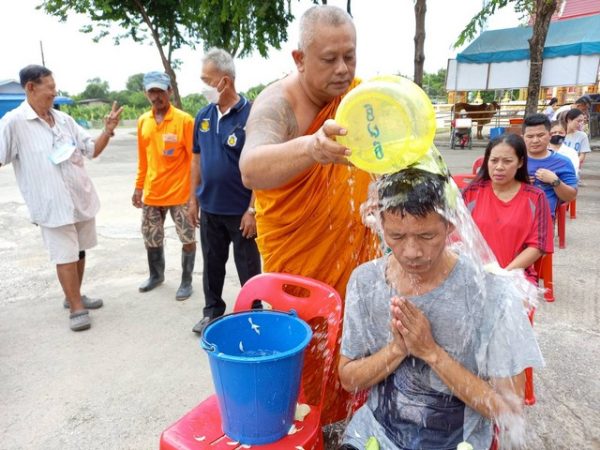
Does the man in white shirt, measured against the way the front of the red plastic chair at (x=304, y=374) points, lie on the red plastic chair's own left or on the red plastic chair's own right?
on the red plastic chair's own right

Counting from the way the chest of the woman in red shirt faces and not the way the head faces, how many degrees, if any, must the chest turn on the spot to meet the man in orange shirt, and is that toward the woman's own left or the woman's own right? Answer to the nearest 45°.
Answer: approximately 90° to the woman's own right

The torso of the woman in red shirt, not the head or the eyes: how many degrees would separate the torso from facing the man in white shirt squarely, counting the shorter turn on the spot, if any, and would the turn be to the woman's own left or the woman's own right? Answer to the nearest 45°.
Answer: approximately 90° to the woman's own right

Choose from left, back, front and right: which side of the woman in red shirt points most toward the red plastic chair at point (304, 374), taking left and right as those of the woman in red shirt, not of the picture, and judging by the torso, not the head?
front

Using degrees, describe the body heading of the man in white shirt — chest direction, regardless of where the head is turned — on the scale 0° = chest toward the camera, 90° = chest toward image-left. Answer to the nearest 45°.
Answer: approximately 315°

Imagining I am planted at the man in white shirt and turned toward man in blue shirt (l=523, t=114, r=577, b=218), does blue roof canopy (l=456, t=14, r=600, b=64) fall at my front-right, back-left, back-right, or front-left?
front-left

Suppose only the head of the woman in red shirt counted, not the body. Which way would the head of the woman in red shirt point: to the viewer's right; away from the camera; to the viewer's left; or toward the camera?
toward the camera

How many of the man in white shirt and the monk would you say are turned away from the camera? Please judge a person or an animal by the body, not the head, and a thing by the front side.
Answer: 0

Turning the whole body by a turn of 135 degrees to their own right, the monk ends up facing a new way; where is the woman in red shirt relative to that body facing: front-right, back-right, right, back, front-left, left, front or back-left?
back-right

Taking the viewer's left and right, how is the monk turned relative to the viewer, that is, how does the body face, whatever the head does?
facing the viewer and to the right of the viewer

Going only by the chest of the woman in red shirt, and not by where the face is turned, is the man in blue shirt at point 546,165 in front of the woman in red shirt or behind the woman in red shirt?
behind

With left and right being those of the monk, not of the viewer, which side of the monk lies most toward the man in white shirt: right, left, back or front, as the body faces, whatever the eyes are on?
back

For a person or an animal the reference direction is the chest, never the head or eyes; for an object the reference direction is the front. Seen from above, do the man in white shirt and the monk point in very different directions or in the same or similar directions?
same or similar directions

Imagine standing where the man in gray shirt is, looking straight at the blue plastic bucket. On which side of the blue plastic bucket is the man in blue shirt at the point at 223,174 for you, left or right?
right

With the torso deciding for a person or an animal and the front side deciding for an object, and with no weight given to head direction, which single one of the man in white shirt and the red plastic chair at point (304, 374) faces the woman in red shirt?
the man in white shirt

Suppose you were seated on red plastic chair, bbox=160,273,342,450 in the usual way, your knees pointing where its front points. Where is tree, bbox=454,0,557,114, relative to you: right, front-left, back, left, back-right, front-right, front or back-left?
back

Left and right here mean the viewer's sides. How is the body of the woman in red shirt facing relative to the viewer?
facing the viewer

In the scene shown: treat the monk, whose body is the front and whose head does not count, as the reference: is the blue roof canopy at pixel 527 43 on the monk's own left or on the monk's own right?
on the monk's own left

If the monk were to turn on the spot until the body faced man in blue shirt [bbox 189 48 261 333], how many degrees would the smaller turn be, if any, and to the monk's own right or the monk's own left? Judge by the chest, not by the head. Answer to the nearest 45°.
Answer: approximately 180°
